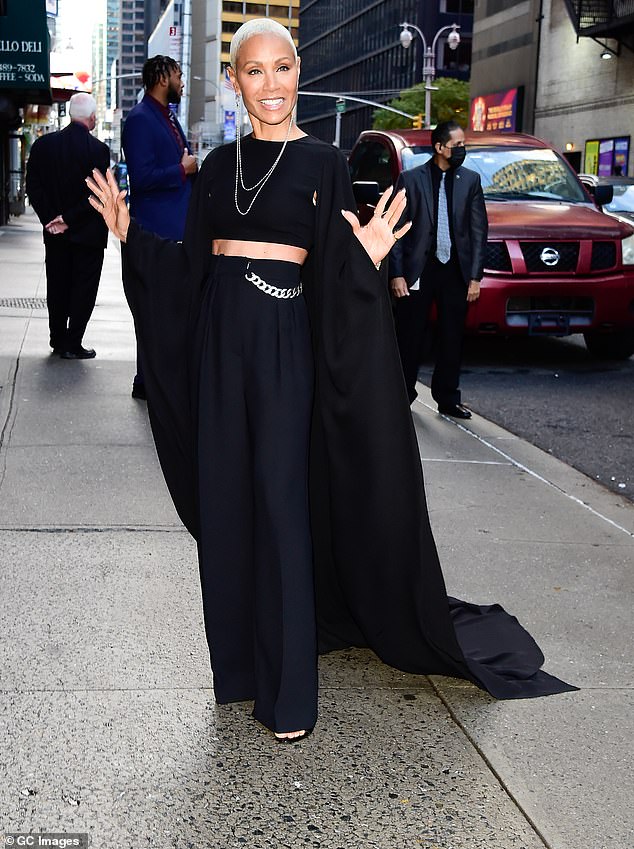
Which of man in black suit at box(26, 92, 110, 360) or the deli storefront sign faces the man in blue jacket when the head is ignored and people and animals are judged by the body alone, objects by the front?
the deli storefront sign

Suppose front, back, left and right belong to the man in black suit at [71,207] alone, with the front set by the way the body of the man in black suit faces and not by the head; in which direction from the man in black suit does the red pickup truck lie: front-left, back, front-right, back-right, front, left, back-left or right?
front-right

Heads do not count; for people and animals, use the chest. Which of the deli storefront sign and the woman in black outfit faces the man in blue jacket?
the deli storefront sign

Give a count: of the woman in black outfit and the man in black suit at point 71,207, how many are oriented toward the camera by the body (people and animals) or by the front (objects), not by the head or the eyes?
1

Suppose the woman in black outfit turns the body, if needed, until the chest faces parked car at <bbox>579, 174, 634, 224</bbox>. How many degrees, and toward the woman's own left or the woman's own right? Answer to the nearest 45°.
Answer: approximately 180°

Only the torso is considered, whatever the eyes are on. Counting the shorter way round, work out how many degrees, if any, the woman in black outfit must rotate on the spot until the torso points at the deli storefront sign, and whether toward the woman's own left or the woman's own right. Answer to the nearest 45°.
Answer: approximately 180°

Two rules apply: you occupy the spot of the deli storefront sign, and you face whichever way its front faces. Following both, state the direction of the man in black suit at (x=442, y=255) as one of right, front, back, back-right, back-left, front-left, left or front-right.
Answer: front

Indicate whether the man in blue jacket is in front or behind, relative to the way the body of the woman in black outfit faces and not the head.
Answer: behind

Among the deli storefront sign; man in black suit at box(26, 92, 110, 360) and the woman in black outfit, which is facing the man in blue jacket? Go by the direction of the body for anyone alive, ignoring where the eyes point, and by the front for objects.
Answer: the deli storefront sign

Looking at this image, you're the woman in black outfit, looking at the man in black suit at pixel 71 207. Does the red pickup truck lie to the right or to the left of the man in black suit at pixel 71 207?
right

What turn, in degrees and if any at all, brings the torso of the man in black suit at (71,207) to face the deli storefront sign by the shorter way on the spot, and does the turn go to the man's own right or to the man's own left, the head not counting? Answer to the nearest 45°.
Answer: approximately 45° to the man's own left

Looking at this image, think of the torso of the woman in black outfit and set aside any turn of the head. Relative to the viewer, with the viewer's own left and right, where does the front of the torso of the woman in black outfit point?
facing the viewer

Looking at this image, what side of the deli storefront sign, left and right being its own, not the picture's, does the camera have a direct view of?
front

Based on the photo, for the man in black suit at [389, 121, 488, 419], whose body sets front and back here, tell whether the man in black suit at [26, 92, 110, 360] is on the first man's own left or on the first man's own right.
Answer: on the first man's own right

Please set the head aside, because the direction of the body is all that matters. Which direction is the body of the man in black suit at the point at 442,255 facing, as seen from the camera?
toward the camera

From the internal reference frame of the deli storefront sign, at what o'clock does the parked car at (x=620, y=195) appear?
The parked car is roughly at 11 o'clock from the deli storefront sign.

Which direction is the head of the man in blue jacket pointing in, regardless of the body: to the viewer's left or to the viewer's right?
to the viewer's right
